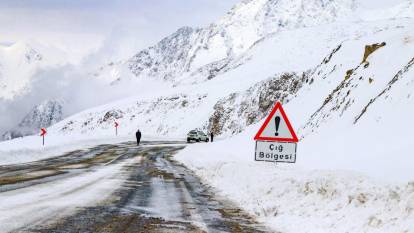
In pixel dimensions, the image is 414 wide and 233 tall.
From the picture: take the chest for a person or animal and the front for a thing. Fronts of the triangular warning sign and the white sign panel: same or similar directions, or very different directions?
same or similar directions

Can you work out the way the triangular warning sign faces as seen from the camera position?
facing the viewer

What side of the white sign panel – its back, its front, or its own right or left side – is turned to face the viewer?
front

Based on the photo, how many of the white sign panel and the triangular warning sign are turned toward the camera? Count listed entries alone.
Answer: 2
